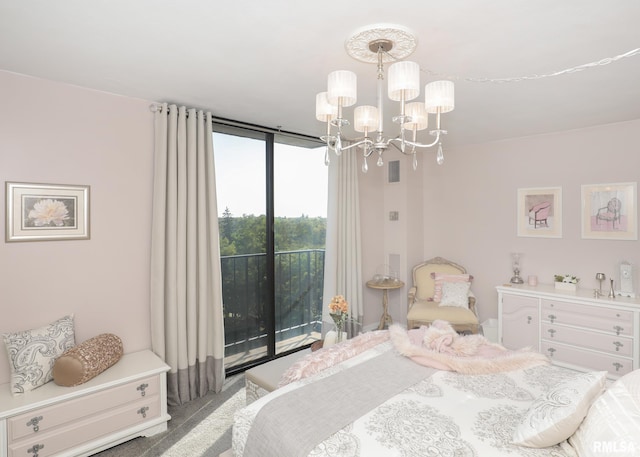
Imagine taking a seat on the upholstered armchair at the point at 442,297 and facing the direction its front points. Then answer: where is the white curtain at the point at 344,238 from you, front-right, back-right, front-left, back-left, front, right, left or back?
right

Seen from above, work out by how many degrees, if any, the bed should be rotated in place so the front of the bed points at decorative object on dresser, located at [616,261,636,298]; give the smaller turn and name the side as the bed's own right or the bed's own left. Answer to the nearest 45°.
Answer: approximately 90° to the bed's own right

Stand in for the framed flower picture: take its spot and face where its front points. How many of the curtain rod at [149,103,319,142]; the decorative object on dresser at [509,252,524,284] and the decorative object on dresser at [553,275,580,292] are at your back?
0

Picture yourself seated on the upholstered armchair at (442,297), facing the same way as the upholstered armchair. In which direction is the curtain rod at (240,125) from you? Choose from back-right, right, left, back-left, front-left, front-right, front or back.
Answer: front-right

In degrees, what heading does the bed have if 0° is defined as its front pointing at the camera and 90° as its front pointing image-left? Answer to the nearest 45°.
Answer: approximately 135°

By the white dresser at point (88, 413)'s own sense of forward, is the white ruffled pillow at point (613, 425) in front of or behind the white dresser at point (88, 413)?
in front

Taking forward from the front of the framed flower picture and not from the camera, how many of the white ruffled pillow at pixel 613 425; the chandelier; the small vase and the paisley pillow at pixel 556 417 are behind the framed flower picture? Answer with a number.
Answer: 0

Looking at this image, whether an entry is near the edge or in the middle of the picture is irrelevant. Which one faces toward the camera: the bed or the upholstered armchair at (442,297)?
the upholstered armchair

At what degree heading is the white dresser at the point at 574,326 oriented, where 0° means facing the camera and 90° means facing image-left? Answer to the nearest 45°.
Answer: approximately 45°

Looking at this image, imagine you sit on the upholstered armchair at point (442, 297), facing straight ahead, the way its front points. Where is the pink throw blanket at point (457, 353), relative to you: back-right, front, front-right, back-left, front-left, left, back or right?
front

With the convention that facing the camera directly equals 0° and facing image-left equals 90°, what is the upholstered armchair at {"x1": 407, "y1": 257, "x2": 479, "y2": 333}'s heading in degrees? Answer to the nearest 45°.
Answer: approximately 0°

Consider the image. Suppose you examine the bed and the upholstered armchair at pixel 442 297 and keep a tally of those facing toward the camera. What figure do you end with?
1

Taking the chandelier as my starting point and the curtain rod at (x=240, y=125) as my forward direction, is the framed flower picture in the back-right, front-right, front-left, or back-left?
front-left

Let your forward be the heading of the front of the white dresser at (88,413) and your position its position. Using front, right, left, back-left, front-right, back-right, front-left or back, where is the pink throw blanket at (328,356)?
front

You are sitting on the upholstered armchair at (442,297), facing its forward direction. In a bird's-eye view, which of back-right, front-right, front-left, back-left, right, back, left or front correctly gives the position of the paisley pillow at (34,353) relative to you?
front-right

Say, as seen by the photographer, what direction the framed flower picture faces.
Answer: facing the viewer and to the right of the viewer

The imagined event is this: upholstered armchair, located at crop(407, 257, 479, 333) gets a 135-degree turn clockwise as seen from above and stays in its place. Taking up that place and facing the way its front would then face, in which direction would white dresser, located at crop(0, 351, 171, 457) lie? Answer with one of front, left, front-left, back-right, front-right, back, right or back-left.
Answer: left
